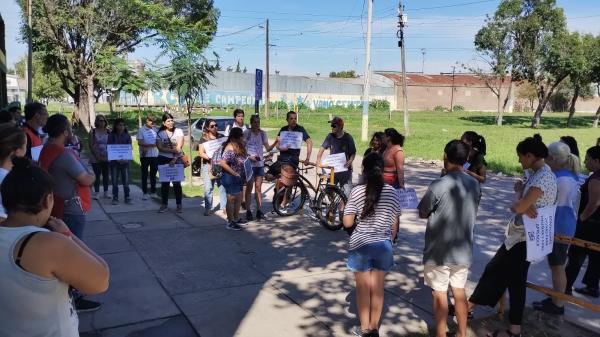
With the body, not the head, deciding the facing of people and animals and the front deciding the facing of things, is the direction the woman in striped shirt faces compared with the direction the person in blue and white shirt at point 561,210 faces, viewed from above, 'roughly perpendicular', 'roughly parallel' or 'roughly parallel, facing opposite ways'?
roughly perpendicular

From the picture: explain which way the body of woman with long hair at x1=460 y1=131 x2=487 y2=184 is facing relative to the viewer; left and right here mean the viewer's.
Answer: facing to the left of the viewer

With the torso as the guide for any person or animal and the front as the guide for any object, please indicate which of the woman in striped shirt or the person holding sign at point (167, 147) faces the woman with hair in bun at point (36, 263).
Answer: the person holding sign

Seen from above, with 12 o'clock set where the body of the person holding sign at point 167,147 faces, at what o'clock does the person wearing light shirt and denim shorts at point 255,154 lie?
the person wearing light shirt and denim shorts at point 255,154 is roughly at 10 o'clock from the person holding sign at point 167,147.

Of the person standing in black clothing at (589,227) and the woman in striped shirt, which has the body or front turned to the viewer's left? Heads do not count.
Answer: the person standing in black clothing

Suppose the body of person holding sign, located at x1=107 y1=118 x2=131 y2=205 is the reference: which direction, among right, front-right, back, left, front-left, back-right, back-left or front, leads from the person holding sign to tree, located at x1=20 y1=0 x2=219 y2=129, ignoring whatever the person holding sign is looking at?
back

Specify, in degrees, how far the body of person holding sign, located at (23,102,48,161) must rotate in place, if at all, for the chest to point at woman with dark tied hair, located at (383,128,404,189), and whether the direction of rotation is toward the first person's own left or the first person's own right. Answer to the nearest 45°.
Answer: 0° — they already face them

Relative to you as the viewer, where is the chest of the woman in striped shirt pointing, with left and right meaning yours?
facing away from the viewer

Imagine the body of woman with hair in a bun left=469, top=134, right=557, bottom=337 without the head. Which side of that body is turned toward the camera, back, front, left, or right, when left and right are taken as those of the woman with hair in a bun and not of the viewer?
left

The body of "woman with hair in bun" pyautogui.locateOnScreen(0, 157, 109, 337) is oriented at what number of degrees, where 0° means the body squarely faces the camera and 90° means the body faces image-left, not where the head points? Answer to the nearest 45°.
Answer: approximately 225°
